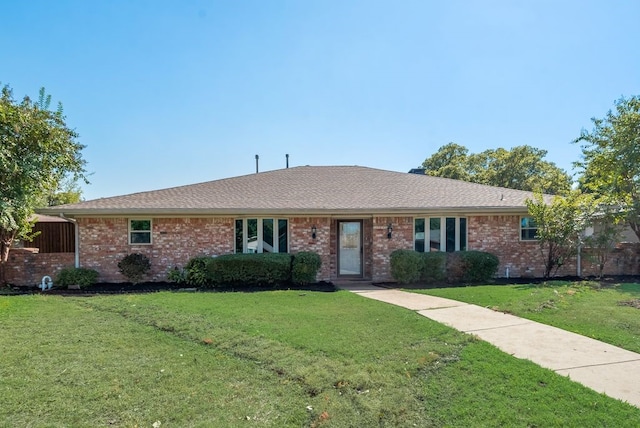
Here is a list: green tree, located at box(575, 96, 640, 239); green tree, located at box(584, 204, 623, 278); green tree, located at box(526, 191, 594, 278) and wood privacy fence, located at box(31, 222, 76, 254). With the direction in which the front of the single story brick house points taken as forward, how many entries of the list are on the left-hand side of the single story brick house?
3

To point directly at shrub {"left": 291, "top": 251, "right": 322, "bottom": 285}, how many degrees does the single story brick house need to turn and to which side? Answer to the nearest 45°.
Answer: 0° — it already faces it

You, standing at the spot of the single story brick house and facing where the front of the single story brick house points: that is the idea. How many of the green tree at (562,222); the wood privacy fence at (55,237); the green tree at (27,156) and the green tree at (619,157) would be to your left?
2

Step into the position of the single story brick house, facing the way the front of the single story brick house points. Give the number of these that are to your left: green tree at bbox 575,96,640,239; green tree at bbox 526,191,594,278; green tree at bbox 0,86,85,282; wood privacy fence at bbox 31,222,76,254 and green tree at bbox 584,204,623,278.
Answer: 3

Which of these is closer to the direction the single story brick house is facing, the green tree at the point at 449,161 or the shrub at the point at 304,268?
the shrub

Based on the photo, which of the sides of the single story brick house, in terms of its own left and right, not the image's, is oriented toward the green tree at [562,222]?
left

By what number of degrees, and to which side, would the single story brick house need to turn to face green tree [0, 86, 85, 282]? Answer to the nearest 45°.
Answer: approximately 90° to its right

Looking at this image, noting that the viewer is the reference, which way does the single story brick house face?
facing the viewer

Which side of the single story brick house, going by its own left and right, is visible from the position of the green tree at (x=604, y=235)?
left

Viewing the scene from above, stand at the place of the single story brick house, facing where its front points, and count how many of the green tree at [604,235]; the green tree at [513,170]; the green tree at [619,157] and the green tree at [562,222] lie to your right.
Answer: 0

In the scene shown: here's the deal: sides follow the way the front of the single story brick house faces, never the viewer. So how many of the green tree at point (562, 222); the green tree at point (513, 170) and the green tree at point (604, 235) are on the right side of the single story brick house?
0

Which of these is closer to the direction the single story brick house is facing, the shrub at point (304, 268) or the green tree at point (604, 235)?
the shrub

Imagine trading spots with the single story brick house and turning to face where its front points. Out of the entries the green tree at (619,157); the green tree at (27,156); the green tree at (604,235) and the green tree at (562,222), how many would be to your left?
3

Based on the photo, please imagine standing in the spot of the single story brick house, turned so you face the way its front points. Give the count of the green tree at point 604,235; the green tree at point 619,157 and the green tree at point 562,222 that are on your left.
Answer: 3

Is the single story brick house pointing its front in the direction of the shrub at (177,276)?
no

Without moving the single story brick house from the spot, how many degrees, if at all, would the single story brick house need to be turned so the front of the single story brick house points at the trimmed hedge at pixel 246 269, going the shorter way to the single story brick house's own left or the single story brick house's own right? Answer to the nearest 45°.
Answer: approximately 45° to the single story brick house's own right

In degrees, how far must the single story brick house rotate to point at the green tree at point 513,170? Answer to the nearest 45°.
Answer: approximately 135° to its left
